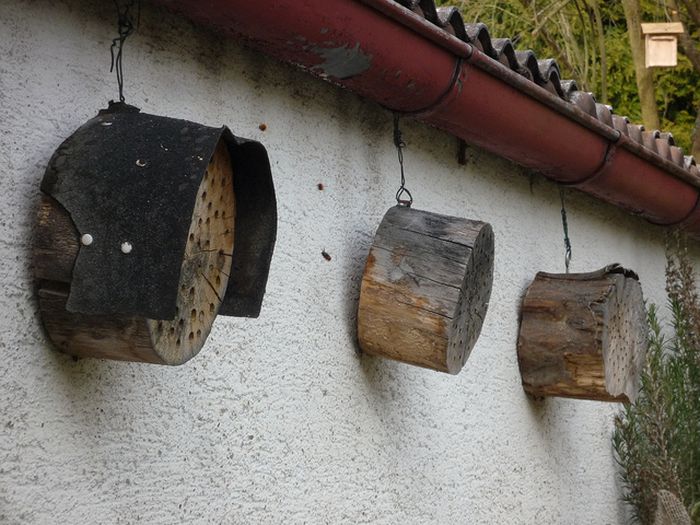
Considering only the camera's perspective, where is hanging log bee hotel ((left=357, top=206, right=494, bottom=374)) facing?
facing to the right of the viewer

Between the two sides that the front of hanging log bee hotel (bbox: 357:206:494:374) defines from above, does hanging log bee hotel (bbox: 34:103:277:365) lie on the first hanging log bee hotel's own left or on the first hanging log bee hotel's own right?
on the first hanging log bee hotel's own right

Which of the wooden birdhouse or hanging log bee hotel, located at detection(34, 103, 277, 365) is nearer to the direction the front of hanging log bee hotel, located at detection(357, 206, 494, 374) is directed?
the wooden birdhouse
